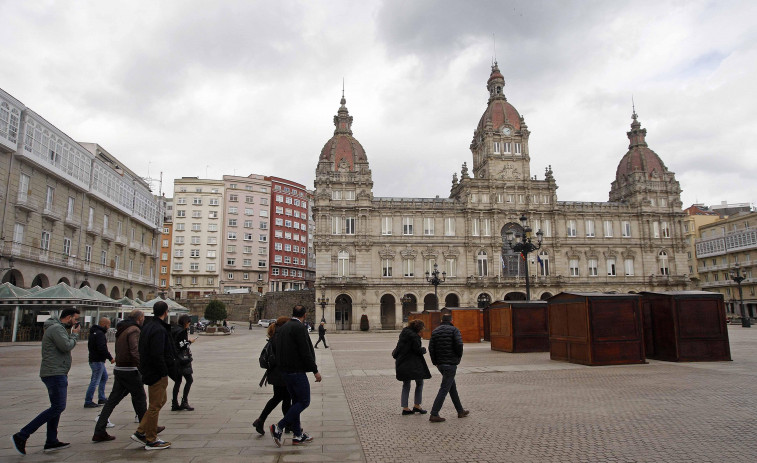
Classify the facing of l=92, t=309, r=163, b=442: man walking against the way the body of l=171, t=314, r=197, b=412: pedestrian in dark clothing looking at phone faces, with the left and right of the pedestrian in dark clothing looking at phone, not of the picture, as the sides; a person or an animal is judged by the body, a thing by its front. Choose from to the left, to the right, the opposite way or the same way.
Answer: the same way

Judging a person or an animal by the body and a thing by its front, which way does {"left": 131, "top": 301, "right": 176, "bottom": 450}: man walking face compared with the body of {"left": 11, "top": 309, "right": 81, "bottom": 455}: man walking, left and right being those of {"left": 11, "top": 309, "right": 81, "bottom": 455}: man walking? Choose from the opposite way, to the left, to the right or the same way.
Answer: the same way

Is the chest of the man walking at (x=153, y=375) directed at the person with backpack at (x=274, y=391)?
yes

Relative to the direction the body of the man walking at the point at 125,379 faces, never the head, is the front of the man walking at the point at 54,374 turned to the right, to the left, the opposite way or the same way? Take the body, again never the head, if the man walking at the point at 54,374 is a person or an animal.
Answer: the same way

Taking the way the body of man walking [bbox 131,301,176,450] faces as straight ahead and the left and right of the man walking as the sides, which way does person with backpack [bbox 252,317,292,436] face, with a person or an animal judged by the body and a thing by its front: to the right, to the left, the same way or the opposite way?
the same way

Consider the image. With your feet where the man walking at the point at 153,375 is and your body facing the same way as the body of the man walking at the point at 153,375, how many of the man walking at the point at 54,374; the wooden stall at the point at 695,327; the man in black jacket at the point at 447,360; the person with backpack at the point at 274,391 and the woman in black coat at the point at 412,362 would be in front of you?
4

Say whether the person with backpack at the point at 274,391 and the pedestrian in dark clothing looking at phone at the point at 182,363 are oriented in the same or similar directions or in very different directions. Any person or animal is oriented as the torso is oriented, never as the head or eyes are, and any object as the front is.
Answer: same or similar directions
